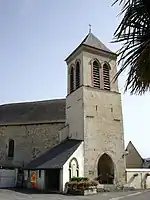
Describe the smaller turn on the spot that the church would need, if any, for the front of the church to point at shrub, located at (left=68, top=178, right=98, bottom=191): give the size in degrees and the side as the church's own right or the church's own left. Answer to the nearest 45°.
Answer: approximately 45° to the church's own right

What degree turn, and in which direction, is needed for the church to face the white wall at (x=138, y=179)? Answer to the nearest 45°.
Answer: approximately 45° to its left

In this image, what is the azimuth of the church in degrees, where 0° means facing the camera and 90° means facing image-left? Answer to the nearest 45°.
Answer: approximately 315°
